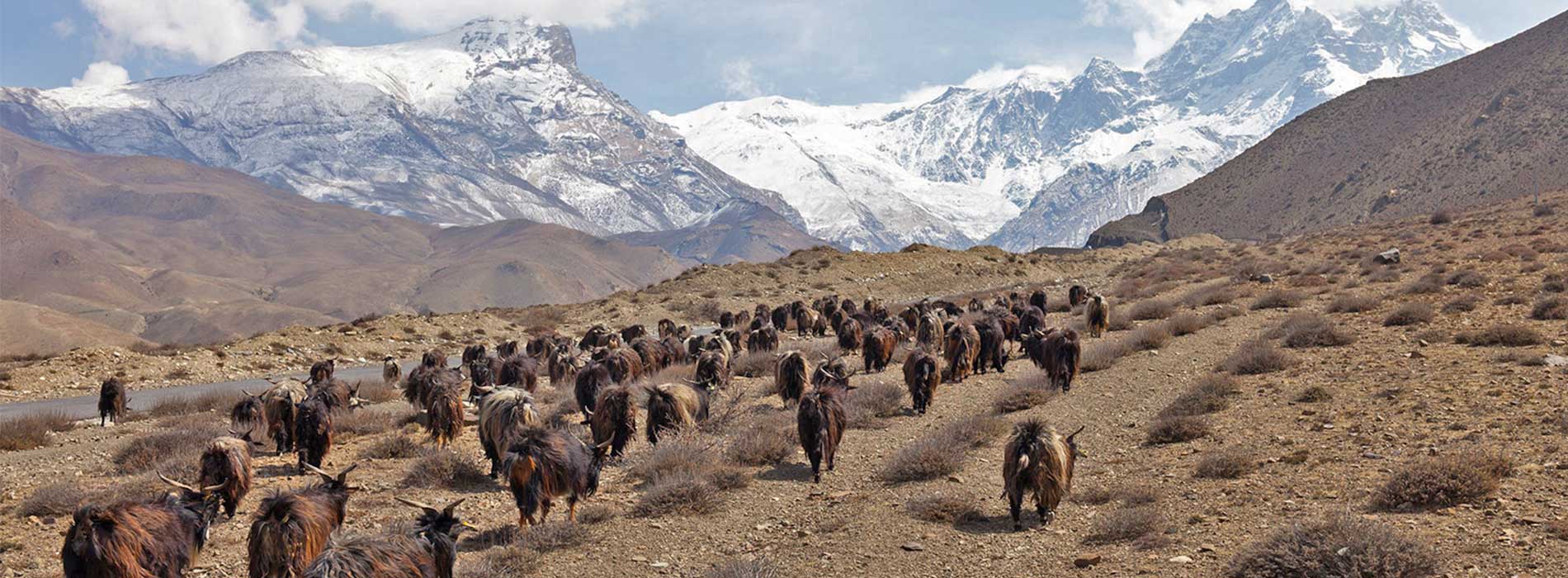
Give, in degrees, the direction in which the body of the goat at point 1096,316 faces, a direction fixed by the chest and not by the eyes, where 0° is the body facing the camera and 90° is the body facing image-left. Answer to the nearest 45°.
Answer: approximately 180°

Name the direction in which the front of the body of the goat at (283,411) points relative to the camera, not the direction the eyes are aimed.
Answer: away from the camera

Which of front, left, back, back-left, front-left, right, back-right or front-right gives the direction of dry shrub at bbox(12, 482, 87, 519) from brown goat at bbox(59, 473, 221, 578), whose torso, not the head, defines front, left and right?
front-left

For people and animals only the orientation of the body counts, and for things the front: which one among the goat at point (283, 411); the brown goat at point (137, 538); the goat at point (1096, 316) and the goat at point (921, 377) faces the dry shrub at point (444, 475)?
the brown goat

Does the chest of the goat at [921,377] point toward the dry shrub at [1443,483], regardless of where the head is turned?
no

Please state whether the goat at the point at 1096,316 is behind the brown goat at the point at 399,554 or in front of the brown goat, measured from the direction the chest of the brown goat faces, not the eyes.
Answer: in front

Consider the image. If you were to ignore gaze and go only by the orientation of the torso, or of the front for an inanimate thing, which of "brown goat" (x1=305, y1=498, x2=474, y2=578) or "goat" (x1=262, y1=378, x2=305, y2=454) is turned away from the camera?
the goat

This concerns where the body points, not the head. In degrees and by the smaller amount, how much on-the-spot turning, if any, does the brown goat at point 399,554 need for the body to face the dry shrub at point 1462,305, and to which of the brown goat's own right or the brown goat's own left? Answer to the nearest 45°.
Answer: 0° — it already faces it

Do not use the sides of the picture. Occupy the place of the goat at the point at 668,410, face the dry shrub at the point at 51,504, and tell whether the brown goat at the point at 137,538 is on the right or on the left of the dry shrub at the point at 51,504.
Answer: left

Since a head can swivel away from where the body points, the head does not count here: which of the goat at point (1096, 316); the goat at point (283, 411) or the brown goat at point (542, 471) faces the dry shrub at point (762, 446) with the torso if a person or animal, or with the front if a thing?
the brown goat

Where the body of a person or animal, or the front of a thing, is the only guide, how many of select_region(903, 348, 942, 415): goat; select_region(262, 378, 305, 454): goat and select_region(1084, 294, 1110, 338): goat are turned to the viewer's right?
0

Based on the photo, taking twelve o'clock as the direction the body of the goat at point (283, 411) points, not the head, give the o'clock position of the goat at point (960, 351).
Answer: the goat at point (960, 351) is roughly at 3 o'clock from the goat at point (283, 411).

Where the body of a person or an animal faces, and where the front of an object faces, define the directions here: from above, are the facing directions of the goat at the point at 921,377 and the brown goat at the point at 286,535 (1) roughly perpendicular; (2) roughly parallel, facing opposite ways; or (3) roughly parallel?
roughly parallel

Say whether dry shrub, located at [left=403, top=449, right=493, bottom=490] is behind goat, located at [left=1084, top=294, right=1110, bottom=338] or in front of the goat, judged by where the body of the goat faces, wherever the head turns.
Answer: behind

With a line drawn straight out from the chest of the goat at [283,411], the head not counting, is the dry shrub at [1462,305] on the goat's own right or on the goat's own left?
on the goat's own right

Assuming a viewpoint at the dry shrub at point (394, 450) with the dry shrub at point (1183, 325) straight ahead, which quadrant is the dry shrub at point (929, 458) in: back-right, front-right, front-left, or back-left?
front-right

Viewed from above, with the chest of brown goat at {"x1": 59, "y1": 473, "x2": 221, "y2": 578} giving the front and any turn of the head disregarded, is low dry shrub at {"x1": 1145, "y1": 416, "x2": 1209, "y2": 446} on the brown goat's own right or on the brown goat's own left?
on the brown goat's own right
